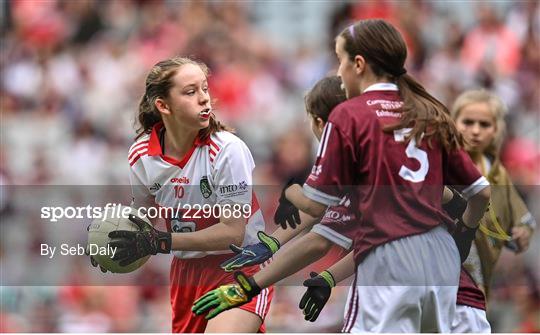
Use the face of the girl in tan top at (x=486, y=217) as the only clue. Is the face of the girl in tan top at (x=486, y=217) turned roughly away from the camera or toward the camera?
toward the camera

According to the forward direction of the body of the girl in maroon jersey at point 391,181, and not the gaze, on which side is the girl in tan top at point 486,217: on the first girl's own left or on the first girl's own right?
on the first girl's own right

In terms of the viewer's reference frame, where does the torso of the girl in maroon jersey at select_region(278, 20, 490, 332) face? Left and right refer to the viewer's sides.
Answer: facing away from the viewer and to the left of the viewer

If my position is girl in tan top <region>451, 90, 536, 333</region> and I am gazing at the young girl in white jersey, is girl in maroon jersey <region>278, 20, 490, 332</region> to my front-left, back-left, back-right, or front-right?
front-left

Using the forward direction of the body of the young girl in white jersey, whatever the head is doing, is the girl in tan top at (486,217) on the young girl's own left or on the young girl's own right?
on the young girl's own left

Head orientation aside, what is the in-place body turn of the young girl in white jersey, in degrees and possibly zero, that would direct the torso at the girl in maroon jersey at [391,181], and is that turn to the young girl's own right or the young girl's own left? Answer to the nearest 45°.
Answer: approximately 45° to the young girl's own left

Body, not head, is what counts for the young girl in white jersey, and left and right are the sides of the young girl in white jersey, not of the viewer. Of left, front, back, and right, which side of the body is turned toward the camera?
front

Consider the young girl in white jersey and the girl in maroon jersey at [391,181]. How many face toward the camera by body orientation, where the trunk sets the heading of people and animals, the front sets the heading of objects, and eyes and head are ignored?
1

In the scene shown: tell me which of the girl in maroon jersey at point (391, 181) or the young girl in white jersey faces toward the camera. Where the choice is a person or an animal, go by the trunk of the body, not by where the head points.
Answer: the young girl in white jersey
